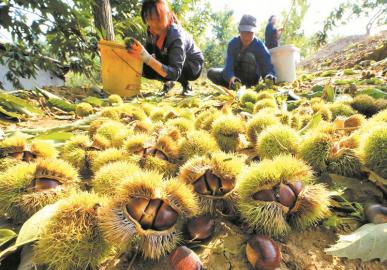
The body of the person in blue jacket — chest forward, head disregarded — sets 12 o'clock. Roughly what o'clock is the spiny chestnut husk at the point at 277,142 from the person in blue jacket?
The spiny chestnut husk is roughly at 12 o'clock from the person in blue jacket.

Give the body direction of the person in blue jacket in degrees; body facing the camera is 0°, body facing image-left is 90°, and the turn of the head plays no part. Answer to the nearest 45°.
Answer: approximately 0°

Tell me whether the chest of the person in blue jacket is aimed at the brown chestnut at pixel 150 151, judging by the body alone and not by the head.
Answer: yes

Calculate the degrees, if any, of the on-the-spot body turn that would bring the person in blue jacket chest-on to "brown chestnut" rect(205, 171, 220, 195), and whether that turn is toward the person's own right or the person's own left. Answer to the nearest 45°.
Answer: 0° — they already face it

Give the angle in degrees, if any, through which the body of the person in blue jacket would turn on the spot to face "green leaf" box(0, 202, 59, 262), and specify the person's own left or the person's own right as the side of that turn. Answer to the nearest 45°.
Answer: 0° — they already face it

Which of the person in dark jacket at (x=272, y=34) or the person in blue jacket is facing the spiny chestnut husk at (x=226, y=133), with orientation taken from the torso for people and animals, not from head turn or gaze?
the person in blue jacket
